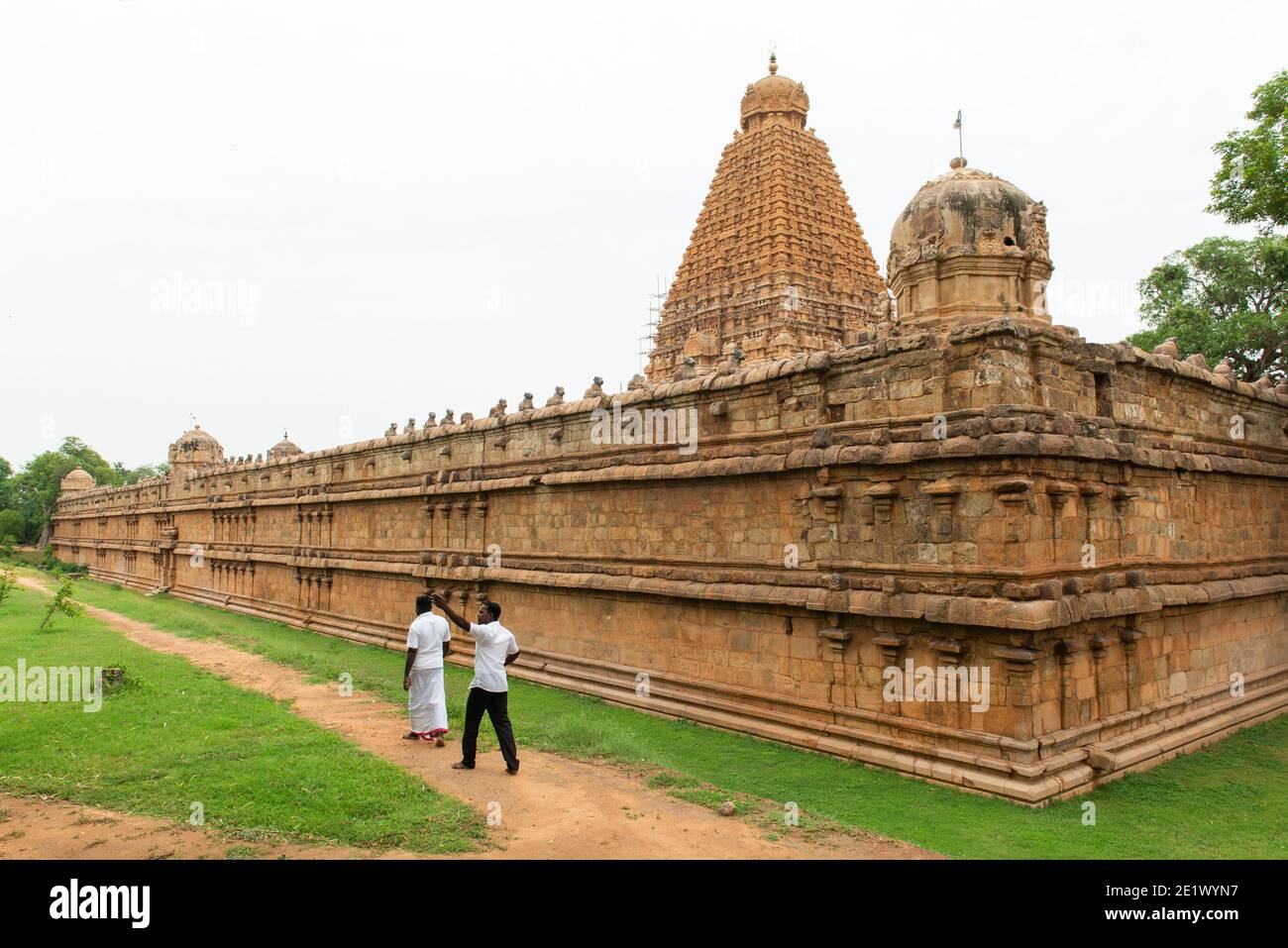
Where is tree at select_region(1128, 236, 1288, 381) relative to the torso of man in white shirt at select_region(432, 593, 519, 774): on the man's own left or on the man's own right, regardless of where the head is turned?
on the man's own right

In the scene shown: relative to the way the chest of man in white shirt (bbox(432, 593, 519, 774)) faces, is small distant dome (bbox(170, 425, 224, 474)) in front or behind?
in front

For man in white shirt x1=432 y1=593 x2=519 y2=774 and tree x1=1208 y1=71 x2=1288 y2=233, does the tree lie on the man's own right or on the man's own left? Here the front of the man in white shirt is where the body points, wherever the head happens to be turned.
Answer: on the man's own right

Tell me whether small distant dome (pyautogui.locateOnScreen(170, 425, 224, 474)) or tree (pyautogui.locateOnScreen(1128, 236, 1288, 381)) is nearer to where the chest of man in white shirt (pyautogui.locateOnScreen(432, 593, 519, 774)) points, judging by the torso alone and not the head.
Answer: the small distant dome

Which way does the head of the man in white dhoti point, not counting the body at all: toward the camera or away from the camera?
away from the camera

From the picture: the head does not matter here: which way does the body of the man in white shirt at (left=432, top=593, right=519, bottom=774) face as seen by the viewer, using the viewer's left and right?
facing away from the viewer and to the left of the viewer
